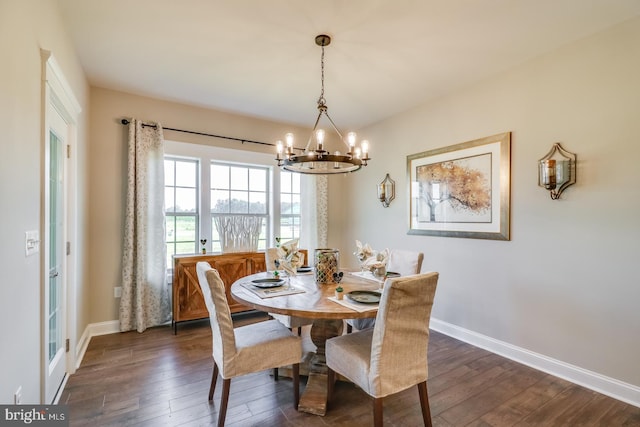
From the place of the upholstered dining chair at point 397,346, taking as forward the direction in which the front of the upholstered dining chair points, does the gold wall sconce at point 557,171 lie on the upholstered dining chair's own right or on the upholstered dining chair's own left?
on the upholstered dining chair's own right

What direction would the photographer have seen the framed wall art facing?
facing the viewer and to the left of the viewer

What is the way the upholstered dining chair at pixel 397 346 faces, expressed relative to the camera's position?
facing away from the viewer and to the left of the viewer

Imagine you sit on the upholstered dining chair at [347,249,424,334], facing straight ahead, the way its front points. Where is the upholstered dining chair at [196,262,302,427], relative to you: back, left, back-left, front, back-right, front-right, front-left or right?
front

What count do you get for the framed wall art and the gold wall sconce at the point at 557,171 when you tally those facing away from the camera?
0

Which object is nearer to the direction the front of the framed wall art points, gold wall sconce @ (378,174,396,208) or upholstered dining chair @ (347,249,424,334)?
the upholstered dining chair

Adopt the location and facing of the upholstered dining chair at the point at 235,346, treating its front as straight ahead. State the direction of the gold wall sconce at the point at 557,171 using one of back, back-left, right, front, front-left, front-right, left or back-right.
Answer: front-right

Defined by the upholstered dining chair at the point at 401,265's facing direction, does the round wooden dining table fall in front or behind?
in front

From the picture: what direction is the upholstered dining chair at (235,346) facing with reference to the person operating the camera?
facing away from the viewer and to the right of the viewer

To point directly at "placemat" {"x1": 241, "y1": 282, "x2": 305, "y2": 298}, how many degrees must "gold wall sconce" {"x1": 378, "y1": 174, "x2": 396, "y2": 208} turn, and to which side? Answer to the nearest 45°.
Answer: approximately 45° to its left

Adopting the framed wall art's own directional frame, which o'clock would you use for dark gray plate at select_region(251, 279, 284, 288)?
The dark gray plate is roughly at 12 o'clock from the framed wall art.

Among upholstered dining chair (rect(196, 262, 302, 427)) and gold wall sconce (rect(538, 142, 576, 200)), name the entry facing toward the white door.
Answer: the gold wall sconce

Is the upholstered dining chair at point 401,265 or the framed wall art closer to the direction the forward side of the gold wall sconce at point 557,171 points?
the upholstered dining chair

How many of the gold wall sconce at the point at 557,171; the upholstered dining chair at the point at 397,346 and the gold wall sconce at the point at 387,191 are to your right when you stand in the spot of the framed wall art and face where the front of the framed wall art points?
1
